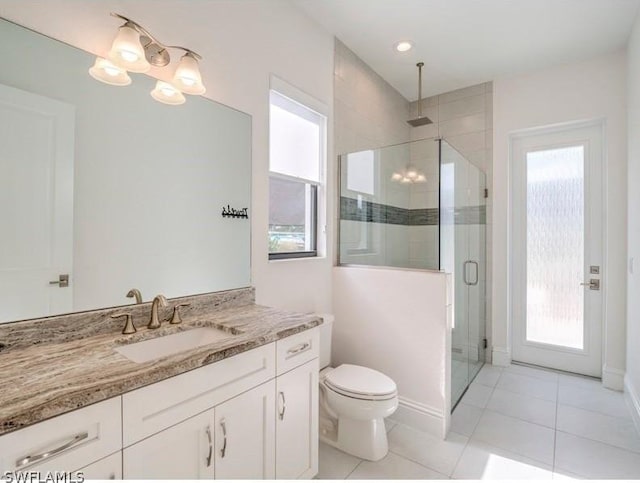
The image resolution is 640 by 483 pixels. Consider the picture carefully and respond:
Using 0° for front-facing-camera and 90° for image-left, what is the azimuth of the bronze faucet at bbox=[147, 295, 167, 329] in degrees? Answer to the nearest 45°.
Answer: approximately 315°

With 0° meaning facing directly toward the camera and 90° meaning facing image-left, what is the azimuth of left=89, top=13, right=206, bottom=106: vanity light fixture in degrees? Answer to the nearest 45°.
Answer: approximately 315°

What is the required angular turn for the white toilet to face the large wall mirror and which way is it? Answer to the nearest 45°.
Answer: approximately 90° to its right

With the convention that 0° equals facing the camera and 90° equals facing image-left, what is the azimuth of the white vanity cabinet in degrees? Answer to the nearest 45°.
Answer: approximately 315°

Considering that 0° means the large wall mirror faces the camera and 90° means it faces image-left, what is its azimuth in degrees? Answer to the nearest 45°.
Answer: approximately 315°
